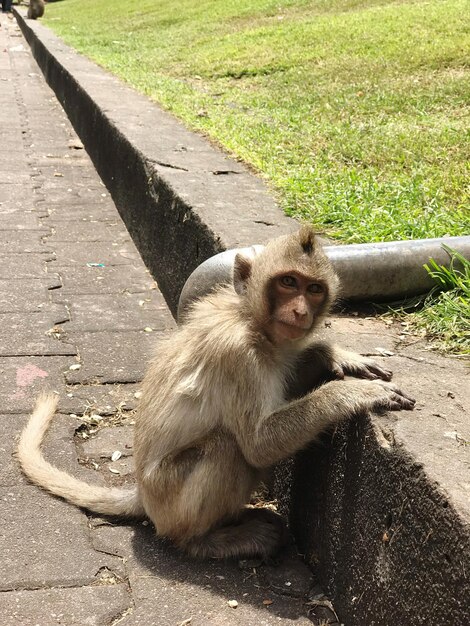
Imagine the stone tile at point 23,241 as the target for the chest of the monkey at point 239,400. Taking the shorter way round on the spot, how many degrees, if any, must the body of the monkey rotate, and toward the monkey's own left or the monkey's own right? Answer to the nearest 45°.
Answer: approximately 135° to the monkey's own left

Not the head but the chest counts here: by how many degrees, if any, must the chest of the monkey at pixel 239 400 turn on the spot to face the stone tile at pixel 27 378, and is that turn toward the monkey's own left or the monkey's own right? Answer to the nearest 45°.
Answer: approximately 135° to the monkey's own left

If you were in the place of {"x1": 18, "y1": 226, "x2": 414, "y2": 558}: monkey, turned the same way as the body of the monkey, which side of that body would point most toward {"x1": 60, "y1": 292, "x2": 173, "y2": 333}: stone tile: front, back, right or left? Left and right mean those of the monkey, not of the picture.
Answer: left

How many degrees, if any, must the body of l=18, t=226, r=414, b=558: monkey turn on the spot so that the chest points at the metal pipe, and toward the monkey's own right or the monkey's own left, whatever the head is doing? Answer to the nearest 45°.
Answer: approximately 45° to the monkey's own left

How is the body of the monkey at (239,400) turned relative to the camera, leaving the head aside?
to the viewer's right

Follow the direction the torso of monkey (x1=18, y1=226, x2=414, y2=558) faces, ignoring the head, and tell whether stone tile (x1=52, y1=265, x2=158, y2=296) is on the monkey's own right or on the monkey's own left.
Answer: on the monkey's own left

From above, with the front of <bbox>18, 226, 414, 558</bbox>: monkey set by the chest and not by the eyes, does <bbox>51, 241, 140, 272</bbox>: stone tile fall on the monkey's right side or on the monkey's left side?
on the monkey's left side

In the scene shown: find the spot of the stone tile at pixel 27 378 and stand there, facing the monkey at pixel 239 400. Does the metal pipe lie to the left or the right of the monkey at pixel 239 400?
left

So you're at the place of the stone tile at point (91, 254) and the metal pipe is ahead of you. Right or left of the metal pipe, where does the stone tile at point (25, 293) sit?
right

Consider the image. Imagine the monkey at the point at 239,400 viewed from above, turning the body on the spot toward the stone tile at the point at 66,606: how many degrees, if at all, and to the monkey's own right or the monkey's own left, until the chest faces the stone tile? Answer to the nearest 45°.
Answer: approximately 135° to the monkey's own right

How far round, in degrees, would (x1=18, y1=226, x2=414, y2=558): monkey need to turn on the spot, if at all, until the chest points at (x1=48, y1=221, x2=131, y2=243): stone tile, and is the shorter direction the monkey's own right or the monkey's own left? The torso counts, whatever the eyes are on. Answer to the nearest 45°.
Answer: approximately 90° to the monkey's own left
